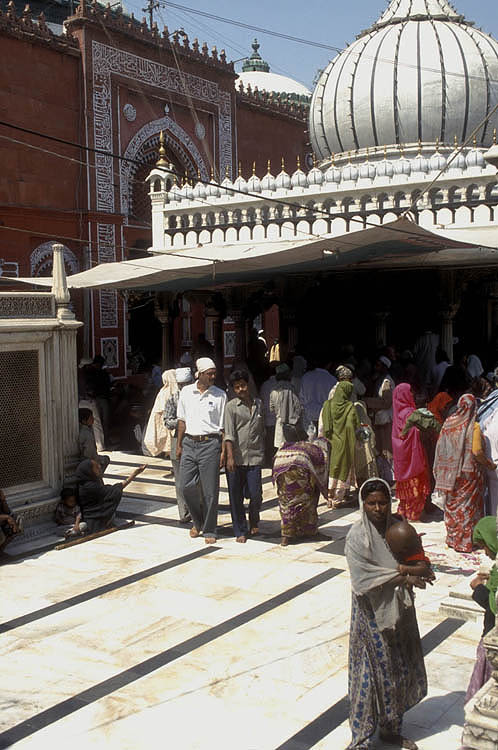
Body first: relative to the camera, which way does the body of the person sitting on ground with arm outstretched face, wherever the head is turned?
to the viewer's right

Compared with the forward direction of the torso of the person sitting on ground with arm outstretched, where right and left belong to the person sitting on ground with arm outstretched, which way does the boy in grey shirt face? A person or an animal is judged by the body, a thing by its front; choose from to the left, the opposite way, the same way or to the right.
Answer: to the right

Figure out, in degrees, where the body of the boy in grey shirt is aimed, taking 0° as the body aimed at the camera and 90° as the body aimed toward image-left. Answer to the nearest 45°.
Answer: approximately 0°

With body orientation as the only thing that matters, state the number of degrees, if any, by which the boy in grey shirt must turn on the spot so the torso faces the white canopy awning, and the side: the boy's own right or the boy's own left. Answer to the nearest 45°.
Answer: approximately 180°

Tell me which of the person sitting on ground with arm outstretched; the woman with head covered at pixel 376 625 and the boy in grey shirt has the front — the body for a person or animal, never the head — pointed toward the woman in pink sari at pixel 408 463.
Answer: the person sitting on ground with arm outstretched

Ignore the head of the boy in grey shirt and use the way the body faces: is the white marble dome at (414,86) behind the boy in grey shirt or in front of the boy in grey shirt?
behind

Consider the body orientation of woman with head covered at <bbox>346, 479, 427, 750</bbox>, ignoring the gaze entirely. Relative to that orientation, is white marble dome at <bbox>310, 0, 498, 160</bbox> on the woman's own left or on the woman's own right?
on the woman's own left

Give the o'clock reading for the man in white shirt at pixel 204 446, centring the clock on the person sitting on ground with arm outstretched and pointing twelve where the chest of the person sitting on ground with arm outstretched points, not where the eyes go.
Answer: The man in white shirt is roughly at 1 o'clock from the person sitting on ground with arm outstretched.
